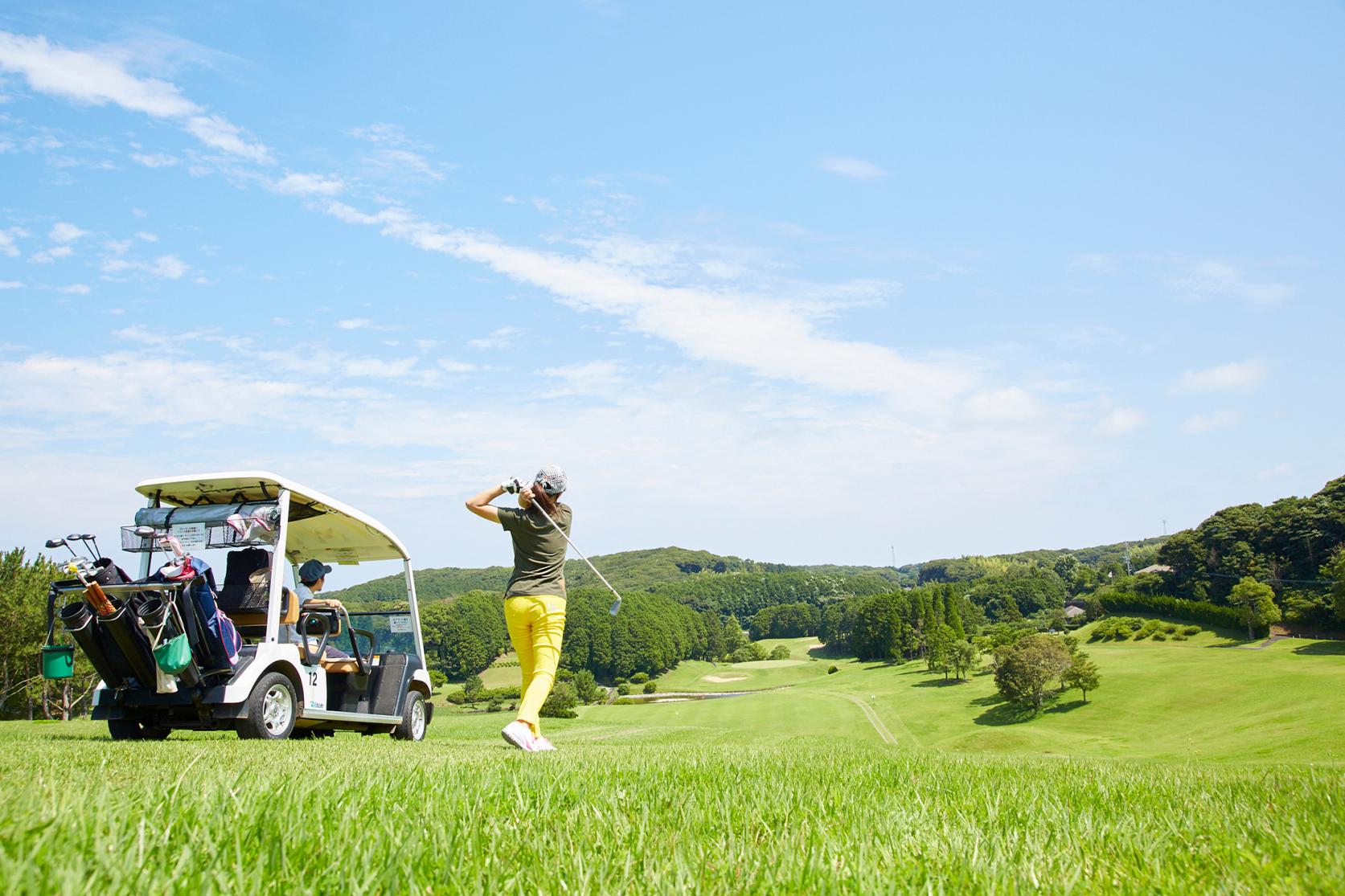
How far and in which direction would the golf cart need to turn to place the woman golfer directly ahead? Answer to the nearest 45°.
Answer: approximately 90° to its right

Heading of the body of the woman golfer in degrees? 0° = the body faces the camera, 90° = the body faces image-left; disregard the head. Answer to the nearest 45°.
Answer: approximately 180°

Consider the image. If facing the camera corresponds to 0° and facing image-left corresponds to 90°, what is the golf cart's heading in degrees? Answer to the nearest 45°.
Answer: approximately 225°

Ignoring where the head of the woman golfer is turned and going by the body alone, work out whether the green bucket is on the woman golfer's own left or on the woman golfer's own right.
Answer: on the woman golfer's own left

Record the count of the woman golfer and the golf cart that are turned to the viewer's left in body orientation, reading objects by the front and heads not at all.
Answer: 0
